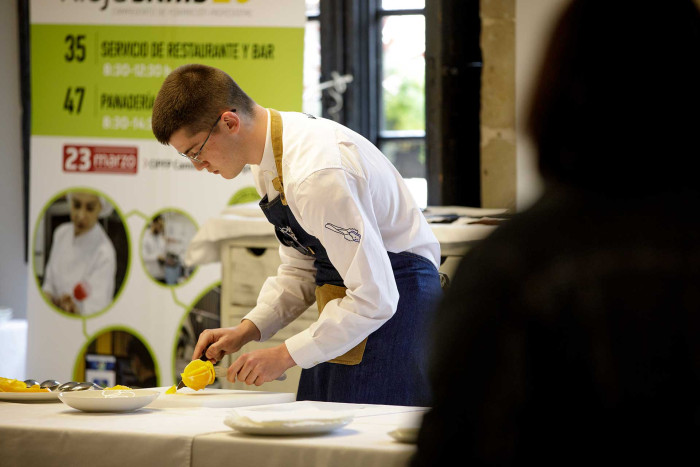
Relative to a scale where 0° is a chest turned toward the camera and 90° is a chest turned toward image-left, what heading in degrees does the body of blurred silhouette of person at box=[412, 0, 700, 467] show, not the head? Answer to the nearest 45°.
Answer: approximately 180°

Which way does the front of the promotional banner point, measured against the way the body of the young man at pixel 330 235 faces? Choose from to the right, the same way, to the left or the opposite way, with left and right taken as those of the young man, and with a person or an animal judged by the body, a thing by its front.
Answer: to the left

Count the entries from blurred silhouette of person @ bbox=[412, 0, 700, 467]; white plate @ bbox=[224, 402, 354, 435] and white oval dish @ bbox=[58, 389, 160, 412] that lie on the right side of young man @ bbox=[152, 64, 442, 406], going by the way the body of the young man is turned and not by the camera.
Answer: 0

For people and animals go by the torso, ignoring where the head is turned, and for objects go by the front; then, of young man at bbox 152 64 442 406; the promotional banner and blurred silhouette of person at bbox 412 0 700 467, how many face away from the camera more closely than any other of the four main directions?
1

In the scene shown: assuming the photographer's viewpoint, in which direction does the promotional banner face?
facing the viewer

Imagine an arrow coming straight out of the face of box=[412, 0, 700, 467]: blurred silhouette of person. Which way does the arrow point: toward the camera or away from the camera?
away from the camera

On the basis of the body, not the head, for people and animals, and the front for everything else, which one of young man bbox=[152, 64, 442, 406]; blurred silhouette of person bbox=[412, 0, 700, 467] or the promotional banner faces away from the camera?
the blurred silhouette of person

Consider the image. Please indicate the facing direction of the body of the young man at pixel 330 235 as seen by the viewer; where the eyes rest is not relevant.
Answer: to the viewer's left

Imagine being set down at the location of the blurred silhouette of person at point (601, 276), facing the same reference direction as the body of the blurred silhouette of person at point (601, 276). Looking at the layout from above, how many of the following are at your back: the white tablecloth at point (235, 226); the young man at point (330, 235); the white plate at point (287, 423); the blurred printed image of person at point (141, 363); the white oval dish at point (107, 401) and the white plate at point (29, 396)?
0

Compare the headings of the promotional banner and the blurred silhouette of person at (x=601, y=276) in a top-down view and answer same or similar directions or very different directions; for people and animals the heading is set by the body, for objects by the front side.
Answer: very different directions

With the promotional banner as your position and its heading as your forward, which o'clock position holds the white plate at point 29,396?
The white plate is roughly at 12 o'clock from the promotional banner.

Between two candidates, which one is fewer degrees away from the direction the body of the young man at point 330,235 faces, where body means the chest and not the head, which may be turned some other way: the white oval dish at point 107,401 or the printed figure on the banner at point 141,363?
the white oval dish

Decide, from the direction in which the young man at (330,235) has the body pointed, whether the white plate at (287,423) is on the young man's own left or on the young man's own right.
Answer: on the young man's own left

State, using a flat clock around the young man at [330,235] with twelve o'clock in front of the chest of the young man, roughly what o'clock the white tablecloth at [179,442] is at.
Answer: The white tablecloth is roughly at 10 o'clock from the young man.

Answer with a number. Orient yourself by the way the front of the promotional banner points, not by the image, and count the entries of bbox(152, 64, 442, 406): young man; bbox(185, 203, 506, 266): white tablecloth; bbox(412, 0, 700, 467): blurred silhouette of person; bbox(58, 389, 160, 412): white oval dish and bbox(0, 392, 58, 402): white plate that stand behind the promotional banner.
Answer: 0

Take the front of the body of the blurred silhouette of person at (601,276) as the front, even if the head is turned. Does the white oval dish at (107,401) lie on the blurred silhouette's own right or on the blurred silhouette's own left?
on the blurred silhouette's own left

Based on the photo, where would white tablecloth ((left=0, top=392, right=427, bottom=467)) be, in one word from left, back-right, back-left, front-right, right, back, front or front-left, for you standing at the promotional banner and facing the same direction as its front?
front
